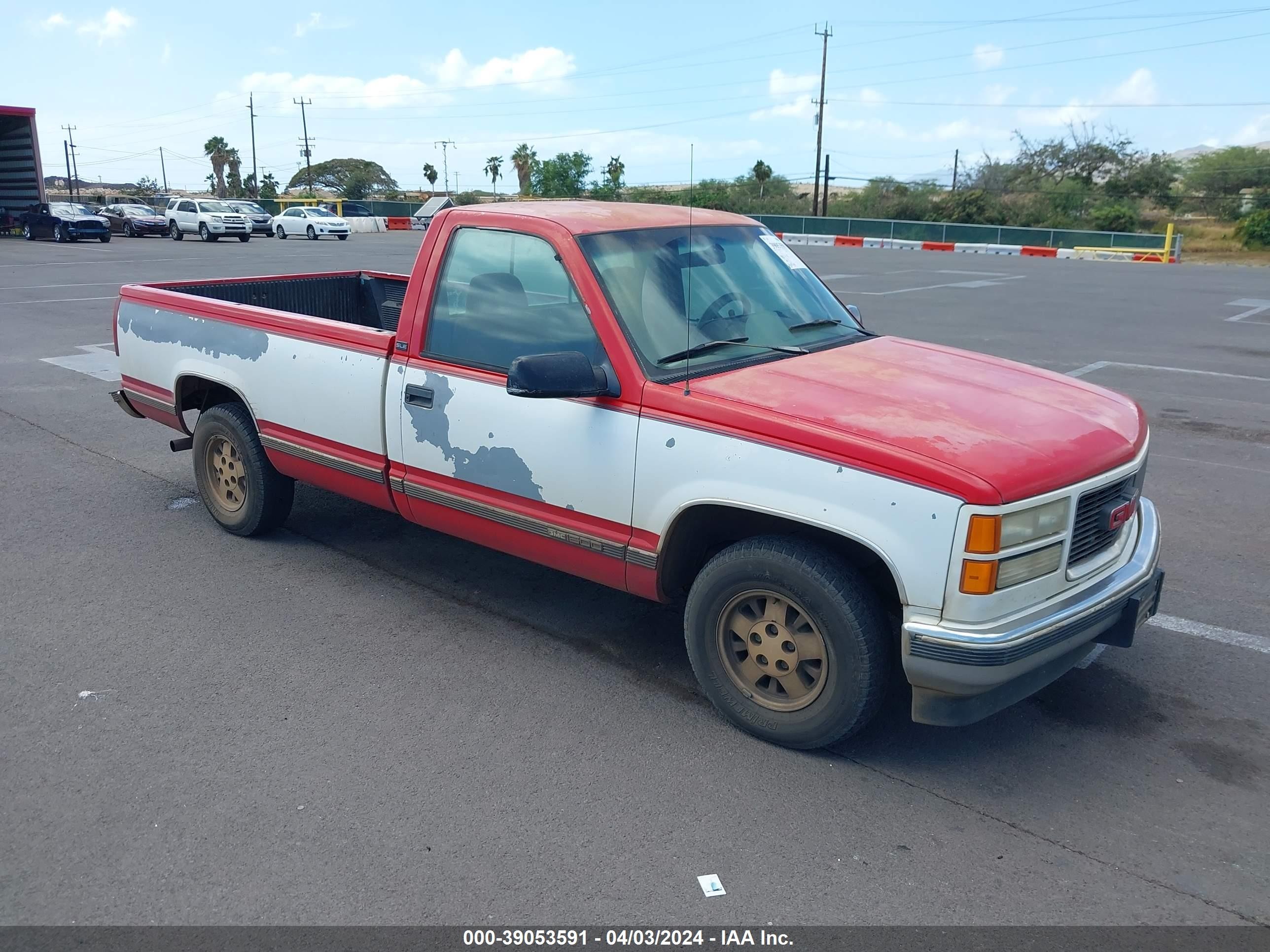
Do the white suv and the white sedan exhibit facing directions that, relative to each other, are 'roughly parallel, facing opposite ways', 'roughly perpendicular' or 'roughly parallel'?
roughly parallel

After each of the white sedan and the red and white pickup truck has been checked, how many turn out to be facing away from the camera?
0

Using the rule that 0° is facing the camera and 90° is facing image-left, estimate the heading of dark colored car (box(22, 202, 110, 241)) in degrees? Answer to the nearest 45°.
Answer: approximately 315°

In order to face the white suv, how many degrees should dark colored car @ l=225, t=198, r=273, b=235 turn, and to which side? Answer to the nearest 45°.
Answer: approximately 90° to its right

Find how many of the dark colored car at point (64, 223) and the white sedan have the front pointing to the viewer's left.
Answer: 0

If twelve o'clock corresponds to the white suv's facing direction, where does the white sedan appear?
The white sedan is roughly at 10 o'clock from the white suv.

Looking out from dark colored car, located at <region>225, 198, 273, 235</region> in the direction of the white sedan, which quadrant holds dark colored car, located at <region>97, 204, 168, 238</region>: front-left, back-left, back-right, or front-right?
back-right

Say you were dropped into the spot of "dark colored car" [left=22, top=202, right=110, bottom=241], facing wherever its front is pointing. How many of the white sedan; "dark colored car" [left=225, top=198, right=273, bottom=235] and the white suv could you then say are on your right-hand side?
0

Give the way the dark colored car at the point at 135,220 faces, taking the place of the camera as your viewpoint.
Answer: facing the viewer and to the right of the viewer
